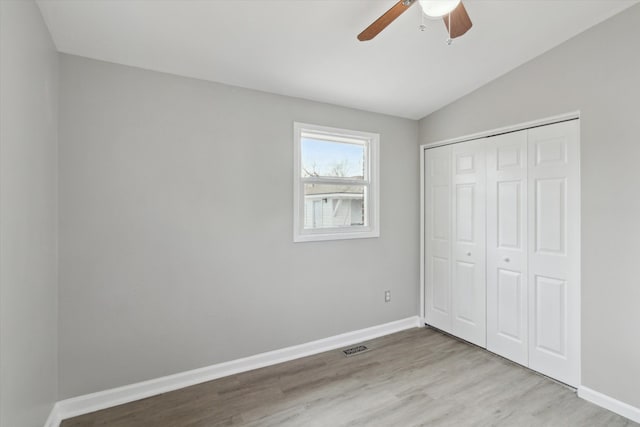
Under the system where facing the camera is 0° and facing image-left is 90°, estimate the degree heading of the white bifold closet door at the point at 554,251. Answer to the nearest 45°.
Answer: approximately 45°
